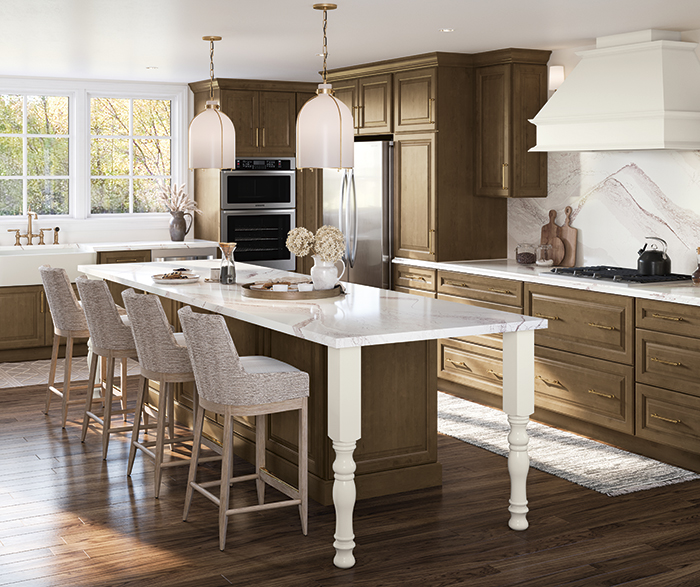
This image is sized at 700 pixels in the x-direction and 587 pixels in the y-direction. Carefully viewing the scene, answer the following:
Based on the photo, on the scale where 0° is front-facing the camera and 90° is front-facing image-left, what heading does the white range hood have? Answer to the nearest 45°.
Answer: approximately 45°

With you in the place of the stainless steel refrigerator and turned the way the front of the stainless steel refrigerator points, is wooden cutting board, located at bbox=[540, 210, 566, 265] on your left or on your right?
on your left

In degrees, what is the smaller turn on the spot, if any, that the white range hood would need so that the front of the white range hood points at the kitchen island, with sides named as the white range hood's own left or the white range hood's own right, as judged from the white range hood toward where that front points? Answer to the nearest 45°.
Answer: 0° — it already faces it
